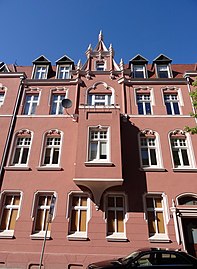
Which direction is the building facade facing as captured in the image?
toward the camera
